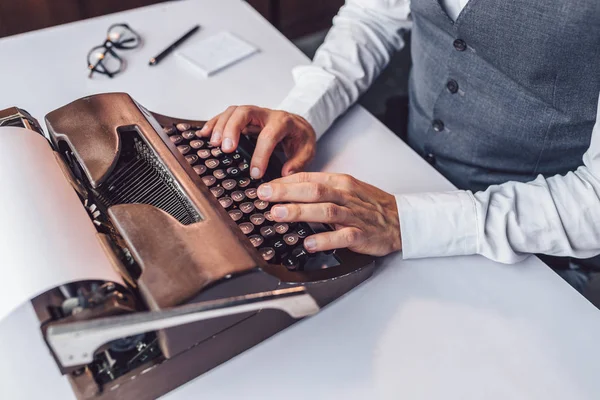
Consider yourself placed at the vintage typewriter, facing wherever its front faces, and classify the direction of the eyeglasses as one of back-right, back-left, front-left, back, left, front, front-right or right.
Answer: front-left

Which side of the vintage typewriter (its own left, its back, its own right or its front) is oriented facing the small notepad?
left

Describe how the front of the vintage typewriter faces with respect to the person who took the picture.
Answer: facing away from the viewer and to the right of the viewer

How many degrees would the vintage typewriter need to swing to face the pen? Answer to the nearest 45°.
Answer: approximately 45° to its left
